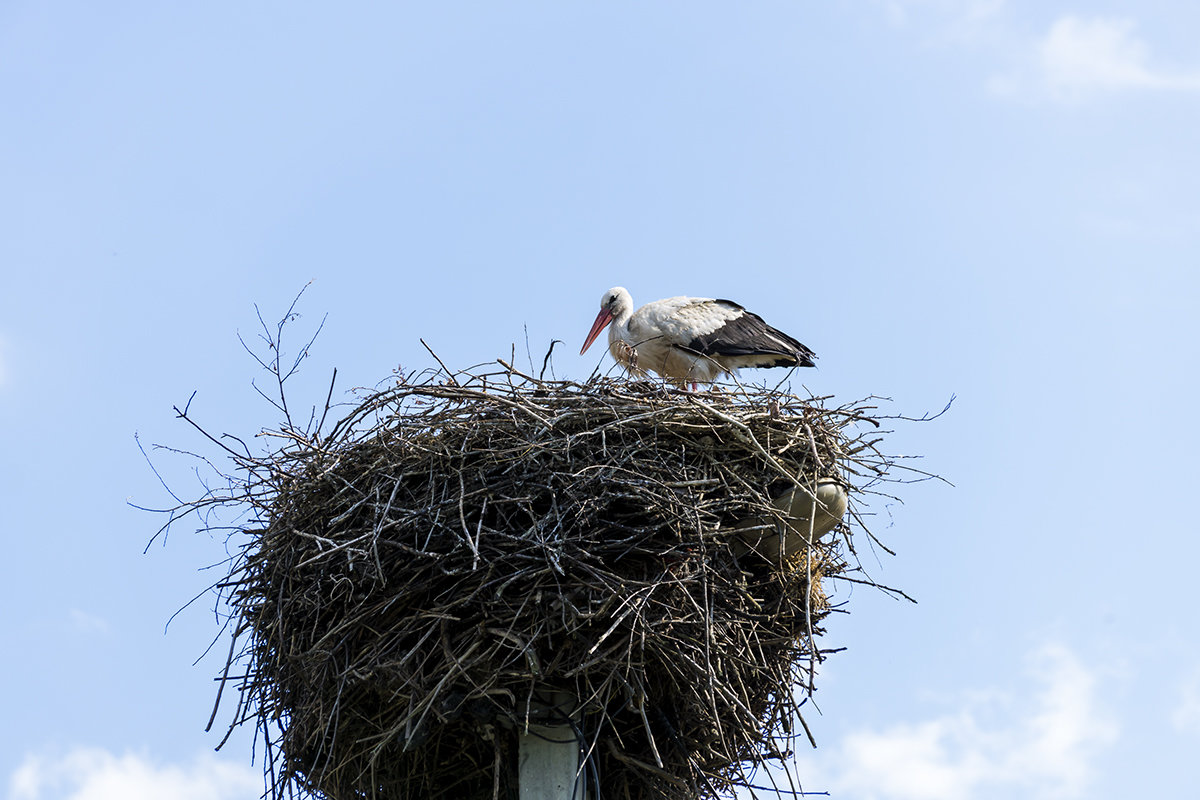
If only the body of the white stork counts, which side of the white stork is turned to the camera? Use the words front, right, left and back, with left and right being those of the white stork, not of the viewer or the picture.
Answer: left
